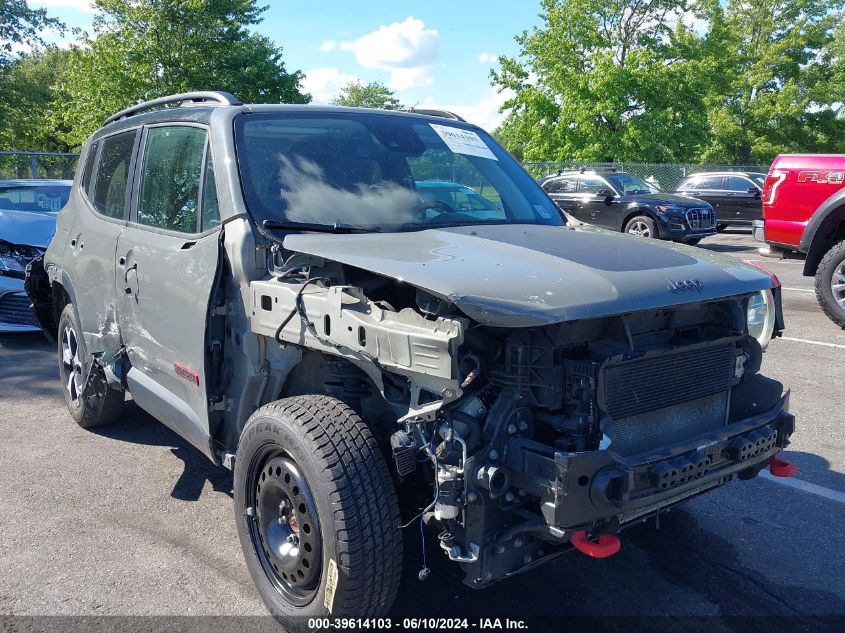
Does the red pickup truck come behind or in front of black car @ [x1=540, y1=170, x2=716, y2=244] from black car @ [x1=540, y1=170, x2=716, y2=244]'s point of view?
in front

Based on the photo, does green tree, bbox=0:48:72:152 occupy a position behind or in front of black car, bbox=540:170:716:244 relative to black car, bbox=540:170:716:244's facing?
behind

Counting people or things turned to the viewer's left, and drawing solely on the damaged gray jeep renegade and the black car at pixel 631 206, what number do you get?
0

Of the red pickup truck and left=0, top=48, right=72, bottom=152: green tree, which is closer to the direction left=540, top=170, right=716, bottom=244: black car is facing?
the red pickup truck

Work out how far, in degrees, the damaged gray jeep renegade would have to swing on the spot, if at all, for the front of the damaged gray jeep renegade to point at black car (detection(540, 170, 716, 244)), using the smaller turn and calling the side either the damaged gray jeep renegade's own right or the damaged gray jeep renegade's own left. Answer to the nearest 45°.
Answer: approximately 135° to the damaged gray jeep renegade's own left

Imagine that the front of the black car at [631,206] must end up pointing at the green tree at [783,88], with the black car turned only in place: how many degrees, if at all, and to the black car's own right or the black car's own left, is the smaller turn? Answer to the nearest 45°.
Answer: approximately 135° to the black car's own left

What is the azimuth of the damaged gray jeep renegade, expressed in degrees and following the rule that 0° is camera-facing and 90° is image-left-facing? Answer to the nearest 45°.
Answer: approximately 315°

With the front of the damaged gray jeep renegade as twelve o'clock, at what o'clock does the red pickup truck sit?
The red pickup truck is roughly at 9 o'clock from the damaged gray jeep renegade.

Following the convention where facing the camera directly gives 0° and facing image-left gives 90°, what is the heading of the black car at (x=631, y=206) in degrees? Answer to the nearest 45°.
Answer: approximately 315°

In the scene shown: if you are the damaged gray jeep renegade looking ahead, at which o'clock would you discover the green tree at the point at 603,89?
The green tree is roughly at 8 o'clock from the damaged gray jeep renegade.

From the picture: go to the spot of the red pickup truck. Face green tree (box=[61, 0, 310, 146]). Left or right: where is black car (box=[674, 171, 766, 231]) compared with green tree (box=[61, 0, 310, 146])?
right
